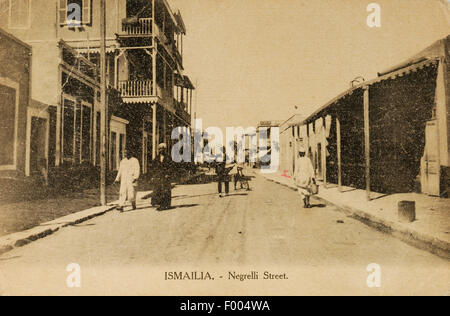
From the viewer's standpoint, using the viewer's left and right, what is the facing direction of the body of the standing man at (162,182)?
facing the viewer

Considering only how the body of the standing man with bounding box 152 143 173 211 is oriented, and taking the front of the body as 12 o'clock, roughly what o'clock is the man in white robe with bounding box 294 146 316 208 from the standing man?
The man in white robe is roughly at 9 o'clock from the standing man.

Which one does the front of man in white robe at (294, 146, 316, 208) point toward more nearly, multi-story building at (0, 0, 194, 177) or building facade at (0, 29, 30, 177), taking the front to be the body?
the building facade

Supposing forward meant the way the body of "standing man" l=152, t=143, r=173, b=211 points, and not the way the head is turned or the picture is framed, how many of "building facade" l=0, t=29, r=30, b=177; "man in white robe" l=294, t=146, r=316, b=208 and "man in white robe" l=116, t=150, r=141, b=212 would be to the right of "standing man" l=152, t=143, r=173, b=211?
2

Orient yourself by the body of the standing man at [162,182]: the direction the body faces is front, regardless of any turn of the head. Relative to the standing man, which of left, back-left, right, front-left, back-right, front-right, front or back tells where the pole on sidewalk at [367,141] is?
left

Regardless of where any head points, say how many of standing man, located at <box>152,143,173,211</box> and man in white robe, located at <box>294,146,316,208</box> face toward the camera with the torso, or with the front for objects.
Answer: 2

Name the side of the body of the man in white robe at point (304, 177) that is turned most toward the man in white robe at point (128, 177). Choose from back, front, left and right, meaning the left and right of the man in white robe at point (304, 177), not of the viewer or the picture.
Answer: right
